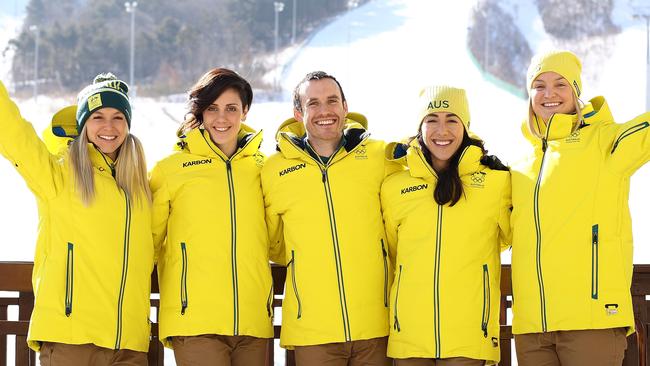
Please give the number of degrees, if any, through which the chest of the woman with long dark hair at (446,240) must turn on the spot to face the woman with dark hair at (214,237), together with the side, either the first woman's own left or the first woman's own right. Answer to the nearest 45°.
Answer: approximately 90° to the first woman's own right

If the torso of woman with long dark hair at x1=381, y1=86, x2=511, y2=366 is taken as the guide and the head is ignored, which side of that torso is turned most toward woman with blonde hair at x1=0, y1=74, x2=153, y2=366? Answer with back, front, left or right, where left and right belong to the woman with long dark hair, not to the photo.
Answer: right

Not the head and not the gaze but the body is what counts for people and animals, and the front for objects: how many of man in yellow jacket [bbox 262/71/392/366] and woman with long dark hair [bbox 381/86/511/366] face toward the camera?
2

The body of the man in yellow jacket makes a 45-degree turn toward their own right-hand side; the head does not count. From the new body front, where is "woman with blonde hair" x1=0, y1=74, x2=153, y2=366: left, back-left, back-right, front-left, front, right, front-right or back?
front-right

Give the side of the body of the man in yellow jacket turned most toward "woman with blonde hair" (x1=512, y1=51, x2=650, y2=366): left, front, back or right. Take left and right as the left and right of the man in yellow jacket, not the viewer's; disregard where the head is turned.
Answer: left

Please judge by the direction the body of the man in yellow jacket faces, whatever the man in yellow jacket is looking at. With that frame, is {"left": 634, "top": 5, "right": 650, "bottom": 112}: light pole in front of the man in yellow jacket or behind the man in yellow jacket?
behind

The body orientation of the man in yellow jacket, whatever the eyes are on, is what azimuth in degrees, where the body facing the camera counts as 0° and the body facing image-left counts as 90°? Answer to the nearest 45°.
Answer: approximately 0°
